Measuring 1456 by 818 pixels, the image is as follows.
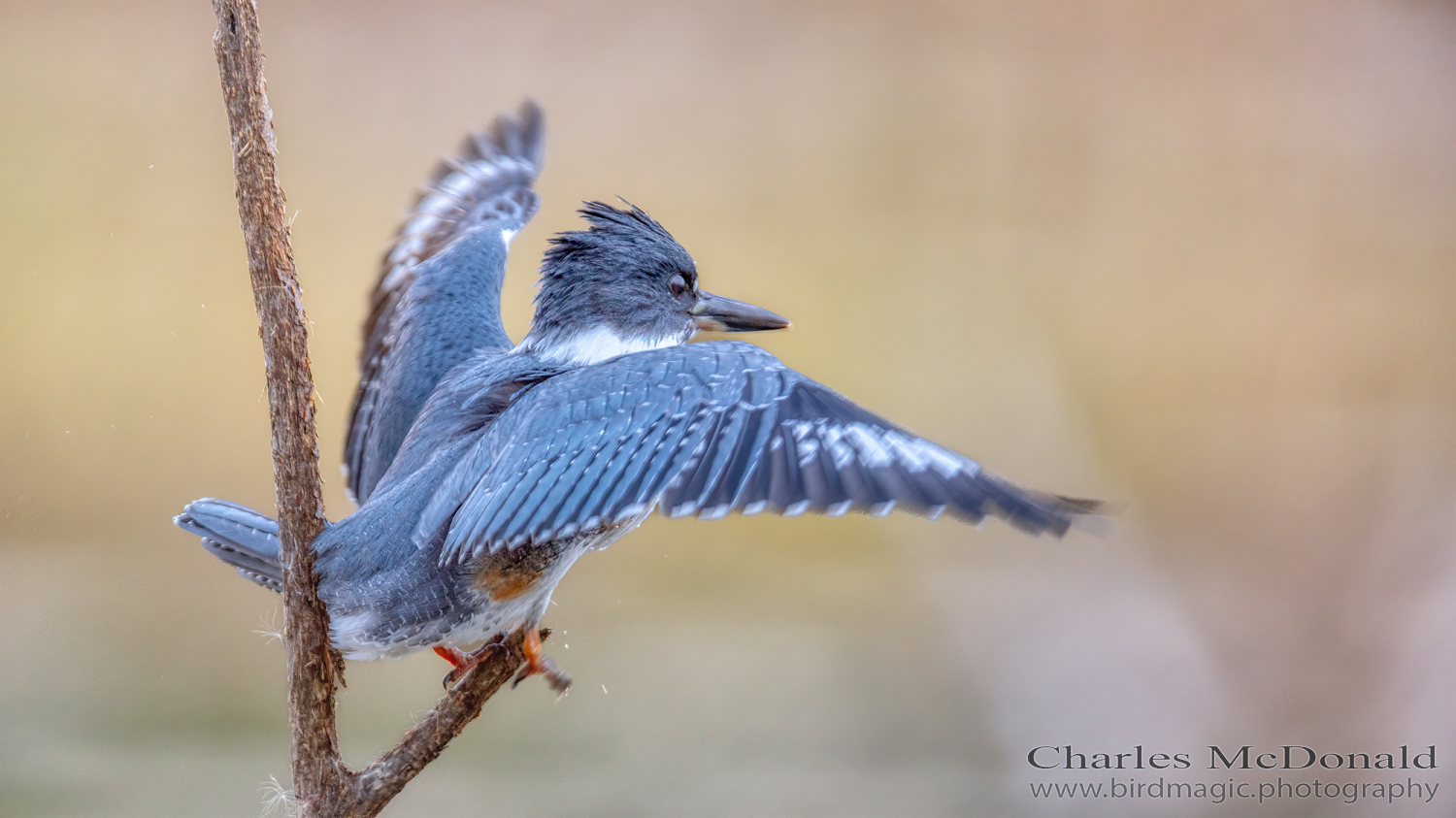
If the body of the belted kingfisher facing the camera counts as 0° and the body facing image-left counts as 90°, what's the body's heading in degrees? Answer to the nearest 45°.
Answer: approximately 225°
